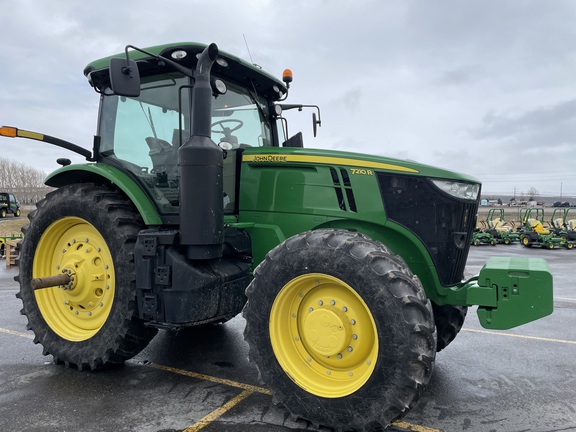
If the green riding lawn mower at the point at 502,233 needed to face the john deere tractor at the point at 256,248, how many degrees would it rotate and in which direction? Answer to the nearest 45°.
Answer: approximately 45° to its right

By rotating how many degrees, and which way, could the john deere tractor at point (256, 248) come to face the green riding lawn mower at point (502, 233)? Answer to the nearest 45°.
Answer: approximately 90° to its left

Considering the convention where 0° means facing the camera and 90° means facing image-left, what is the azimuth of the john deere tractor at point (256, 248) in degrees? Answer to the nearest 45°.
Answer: approximately 315°

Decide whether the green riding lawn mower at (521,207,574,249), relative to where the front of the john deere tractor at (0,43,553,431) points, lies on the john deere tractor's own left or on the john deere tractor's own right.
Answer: on the john deere tractor's own left

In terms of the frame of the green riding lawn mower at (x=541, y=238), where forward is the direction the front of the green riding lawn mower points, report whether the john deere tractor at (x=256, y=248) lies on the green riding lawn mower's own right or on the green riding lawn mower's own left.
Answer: on the green riding lawn mower's own right
